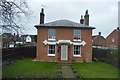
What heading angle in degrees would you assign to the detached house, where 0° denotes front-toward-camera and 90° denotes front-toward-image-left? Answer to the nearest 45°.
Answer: approximately 0°
